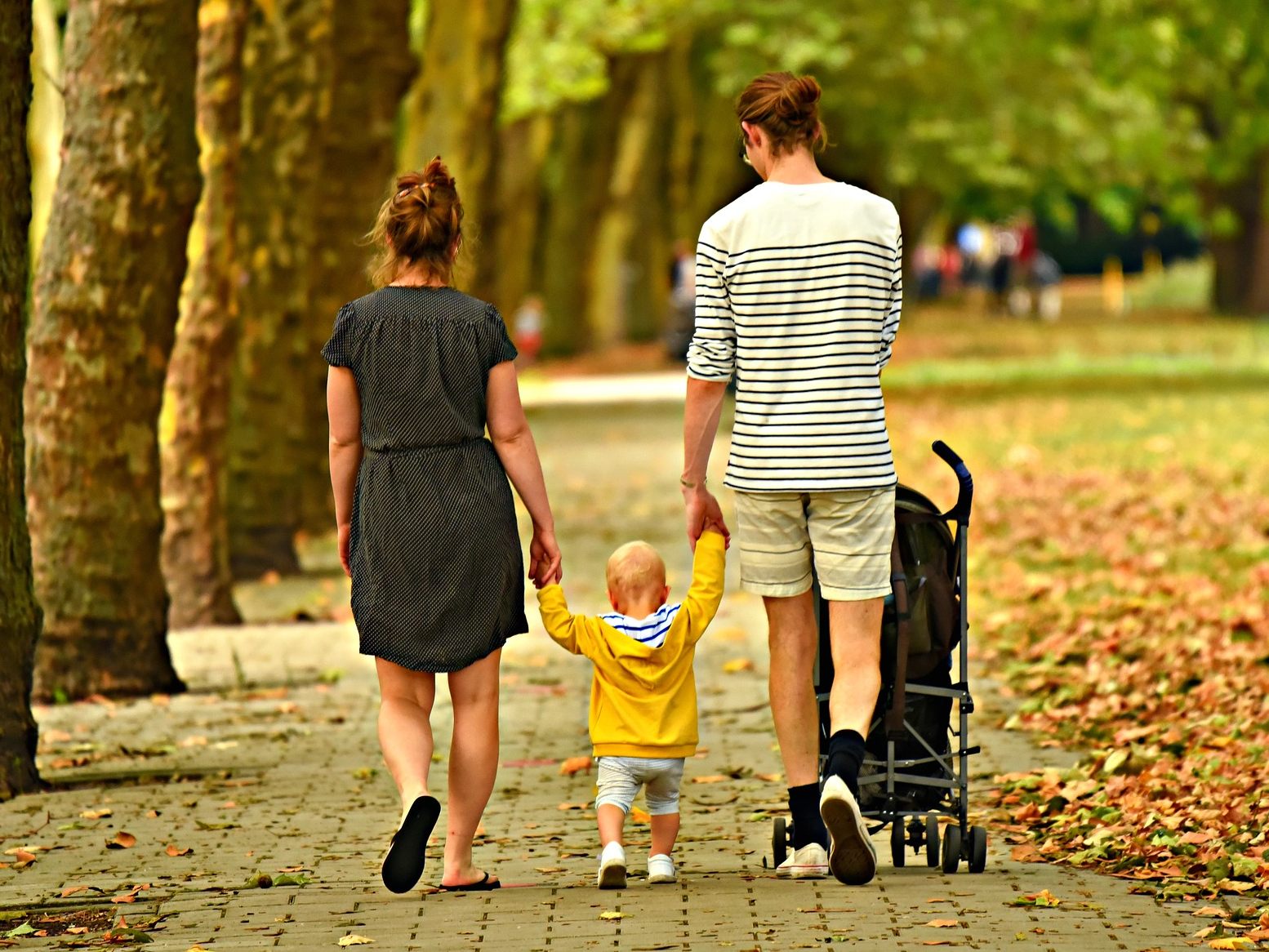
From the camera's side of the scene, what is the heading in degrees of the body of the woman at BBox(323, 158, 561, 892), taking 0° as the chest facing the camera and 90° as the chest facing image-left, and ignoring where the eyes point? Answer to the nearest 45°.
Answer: approximately 180°

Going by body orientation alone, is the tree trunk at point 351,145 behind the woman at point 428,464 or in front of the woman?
in front

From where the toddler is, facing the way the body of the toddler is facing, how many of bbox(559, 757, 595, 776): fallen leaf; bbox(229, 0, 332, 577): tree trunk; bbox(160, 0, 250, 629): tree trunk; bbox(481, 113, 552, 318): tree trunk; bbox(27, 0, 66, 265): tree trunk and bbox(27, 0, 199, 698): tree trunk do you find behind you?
0

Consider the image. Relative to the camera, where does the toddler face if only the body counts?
away from the camera

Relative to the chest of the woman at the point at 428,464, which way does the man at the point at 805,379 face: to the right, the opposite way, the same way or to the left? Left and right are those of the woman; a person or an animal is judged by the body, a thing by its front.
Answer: the same way

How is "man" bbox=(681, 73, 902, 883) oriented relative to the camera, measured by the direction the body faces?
away from the camera

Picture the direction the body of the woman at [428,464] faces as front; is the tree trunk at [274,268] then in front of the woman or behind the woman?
in front

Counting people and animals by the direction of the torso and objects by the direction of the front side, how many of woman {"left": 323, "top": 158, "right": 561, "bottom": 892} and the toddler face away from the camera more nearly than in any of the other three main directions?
2

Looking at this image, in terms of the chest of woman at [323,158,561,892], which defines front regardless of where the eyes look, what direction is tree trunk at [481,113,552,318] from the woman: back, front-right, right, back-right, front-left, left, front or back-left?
front

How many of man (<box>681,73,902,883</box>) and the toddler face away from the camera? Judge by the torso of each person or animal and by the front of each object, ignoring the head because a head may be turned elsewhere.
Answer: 2

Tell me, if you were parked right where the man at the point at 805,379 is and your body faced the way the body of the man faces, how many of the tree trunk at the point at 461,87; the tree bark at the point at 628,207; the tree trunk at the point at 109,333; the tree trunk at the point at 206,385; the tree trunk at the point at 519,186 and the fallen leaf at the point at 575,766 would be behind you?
0

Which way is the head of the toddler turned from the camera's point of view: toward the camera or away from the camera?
away from the camera

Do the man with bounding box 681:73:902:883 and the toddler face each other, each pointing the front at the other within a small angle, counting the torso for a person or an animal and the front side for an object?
no

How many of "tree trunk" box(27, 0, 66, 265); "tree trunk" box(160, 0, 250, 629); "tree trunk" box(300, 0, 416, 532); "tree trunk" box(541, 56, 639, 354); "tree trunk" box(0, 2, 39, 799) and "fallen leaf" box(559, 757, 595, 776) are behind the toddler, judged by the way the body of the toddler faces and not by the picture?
0

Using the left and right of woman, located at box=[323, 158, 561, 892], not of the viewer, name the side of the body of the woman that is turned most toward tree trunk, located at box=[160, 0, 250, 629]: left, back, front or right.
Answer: front

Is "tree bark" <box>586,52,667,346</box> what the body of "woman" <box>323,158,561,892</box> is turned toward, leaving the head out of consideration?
yes

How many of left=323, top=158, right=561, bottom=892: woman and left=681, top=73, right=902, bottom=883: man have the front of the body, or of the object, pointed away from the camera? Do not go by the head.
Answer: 2

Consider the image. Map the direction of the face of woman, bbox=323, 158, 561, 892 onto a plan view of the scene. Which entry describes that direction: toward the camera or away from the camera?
away from the camera
